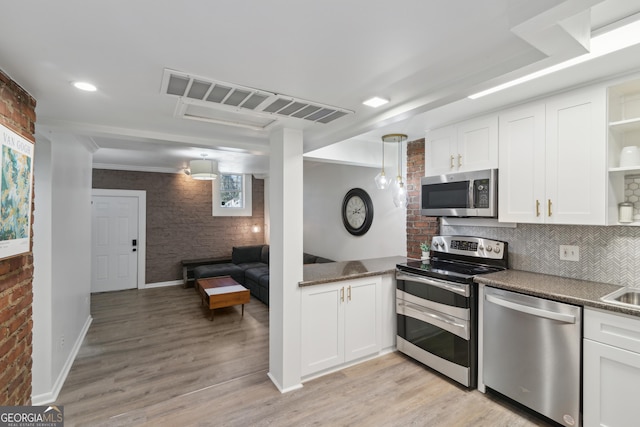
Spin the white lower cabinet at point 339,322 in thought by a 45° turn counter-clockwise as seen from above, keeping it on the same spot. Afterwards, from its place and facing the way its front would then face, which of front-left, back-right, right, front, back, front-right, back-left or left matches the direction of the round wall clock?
left

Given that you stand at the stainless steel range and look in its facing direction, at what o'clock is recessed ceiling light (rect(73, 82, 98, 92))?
The recessed ceiling light is roughly at 12 o'clock from the stainless steel range.

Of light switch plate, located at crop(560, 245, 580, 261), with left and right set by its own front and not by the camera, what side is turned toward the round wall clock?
right

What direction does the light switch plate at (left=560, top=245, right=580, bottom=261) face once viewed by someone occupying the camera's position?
facing the viewer

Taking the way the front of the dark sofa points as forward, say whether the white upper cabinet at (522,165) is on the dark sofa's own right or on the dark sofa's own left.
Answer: on the dark sofa's own left

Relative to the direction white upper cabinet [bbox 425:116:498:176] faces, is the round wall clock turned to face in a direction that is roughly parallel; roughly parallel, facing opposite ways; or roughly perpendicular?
roughly parallel

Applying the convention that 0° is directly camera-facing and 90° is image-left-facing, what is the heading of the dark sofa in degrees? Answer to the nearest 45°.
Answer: approximately 45°

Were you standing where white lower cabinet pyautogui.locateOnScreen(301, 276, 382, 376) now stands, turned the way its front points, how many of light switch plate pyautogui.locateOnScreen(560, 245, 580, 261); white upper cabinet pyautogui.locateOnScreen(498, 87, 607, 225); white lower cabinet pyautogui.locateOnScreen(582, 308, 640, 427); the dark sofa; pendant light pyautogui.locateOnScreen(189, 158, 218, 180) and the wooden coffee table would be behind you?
3

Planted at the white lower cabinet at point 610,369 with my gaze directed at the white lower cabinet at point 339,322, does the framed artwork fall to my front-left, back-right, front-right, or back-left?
front-left

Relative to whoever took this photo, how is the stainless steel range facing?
facing the viewer and to the left of the viewer

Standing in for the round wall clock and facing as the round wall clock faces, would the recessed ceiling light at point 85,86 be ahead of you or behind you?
ahead

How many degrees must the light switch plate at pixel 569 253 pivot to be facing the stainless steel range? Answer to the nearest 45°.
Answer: approximately 90° to its right

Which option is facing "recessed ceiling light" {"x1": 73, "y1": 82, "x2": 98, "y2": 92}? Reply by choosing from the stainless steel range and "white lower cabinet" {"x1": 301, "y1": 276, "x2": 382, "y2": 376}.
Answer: the stainless steel range

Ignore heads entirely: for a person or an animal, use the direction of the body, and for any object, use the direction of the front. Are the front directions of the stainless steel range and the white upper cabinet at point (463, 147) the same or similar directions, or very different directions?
same or similar directions

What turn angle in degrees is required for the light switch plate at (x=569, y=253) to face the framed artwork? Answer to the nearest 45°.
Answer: approximately 45° to its right
